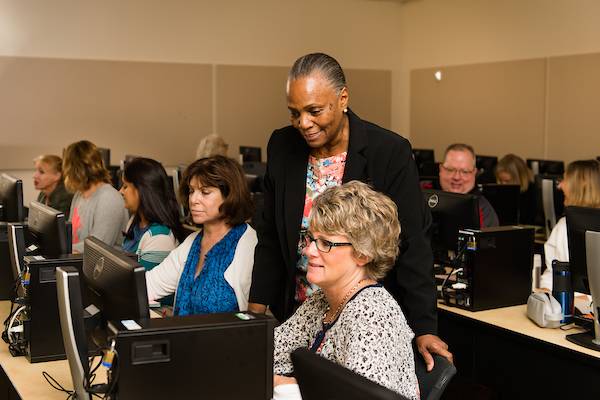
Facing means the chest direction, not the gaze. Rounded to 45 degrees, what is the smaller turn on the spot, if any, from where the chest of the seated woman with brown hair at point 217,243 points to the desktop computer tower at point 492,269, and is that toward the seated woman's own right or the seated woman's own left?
approximately 135° to the seated woman's own left

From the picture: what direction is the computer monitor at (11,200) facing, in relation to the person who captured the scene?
facing away from the viewer and to the right of the viewer

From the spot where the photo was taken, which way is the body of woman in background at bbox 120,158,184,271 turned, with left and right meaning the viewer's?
facing to the left of the viewer

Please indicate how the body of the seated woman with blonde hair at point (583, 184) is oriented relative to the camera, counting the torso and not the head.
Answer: to the viewer's left

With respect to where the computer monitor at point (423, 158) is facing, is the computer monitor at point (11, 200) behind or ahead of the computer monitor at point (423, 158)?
behind

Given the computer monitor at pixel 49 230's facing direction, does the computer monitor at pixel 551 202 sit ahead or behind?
ahead

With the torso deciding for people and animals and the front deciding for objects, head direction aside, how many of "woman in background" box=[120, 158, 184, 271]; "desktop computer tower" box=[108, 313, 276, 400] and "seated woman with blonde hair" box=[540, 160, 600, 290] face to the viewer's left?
2

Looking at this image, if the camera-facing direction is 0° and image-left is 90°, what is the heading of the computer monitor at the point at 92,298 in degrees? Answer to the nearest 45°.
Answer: approximately 225°

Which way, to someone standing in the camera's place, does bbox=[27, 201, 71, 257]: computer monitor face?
facing away from the viewer and to the right of the viewer

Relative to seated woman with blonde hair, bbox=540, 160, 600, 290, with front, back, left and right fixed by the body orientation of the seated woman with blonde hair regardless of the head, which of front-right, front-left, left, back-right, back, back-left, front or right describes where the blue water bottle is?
left
